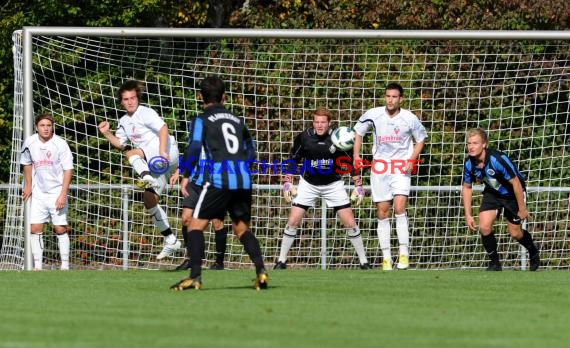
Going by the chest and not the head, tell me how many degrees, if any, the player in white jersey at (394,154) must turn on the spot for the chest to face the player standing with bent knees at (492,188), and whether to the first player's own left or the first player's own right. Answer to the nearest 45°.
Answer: approximately 90° to the first player's own left

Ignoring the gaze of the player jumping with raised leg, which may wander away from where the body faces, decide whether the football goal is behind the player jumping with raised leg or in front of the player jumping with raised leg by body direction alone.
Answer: behind

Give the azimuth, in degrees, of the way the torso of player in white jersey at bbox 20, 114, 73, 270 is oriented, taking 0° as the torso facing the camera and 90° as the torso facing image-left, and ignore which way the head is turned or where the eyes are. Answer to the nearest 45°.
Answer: approximately 0°

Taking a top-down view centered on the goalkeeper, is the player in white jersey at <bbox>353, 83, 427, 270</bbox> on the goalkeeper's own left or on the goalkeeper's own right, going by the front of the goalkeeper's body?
on the goalkeeper's own left
